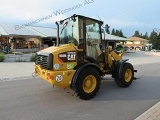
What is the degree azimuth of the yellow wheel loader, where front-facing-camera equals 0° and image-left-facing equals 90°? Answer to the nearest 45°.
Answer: approximately 225°
